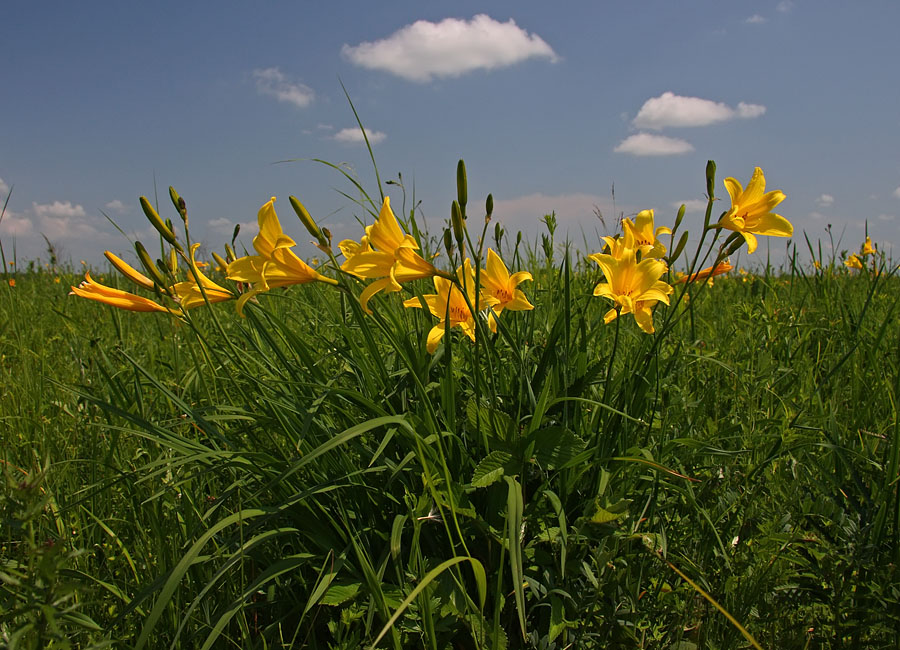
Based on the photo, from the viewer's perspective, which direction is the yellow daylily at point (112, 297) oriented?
to the viewer's left

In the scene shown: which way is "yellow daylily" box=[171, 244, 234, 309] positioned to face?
to the viewer's left

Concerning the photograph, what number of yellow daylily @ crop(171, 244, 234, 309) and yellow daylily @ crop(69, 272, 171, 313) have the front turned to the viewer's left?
2

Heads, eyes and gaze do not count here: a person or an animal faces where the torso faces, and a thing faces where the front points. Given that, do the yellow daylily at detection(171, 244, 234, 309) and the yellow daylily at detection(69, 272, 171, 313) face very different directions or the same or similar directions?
same or similar directions
